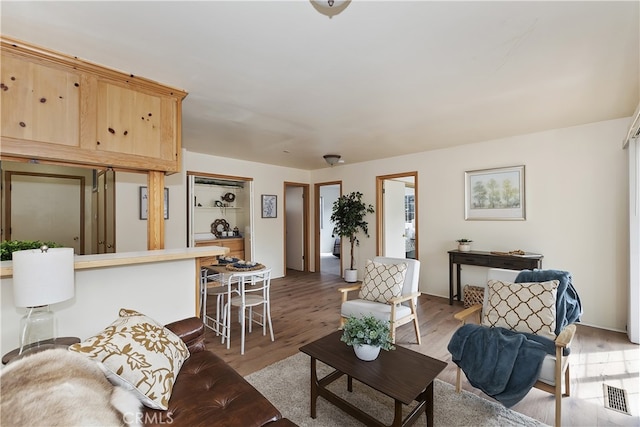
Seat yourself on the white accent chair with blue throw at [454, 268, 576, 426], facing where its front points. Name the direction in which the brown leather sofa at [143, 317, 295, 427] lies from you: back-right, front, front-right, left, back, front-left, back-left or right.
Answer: front

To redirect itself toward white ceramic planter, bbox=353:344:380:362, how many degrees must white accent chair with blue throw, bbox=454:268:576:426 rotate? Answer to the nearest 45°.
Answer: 0° — it already faces it

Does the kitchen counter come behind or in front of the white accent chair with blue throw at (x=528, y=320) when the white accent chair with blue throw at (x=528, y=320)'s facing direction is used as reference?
in front

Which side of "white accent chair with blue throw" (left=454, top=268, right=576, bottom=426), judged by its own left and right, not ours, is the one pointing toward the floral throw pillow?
front

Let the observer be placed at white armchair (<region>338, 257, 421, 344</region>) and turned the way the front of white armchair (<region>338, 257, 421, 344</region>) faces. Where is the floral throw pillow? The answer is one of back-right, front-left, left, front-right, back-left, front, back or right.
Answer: front

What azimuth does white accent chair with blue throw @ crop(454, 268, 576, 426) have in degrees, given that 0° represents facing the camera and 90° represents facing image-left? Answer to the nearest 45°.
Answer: approximately 45°

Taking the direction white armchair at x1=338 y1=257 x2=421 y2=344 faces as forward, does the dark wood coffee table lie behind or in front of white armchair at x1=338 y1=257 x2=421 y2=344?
in front

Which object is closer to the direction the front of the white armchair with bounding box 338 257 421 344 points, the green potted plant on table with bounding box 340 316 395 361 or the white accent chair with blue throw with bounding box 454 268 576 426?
the green potted plant on table

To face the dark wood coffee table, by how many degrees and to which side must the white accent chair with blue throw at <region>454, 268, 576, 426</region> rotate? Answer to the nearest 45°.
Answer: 0° — it already faces it

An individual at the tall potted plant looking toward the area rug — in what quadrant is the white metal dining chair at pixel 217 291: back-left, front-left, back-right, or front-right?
front-right

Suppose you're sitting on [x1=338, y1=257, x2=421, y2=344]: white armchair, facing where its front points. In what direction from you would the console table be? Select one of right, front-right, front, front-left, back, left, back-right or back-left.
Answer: back

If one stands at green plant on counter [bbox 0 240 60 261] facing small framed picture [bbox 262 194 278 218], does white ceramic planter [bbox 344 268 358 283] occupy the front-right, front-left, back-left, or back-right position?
front-right

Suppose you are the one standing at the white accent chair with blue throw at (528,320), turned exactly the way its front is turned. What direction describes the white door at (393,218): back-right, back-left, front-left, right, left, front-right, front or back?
right

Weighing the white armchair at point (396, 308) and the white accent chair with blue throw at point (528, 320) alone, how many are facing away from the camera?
0

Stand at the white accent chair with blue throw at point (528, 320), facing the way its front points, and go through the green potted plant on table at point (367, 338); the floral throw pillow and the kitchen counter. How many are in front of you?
3

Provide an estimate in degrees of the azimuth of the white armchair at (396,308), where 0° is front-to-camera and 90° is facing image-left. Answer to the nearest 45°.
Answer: approximately 45°

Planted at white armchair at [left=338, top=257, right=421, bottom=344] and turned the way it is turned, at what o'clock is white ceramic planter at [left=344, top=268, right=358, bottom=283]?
The white ceramic planter is roughly at 4 o'clock from the white armchair.
